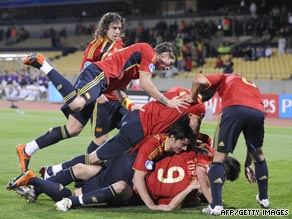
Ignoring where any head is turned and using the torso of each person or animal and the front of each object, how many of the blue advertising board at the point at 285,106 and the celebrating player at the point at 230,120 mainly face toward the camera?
1

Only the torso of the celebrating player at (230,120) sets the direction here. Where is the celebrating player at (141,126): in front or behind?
in front

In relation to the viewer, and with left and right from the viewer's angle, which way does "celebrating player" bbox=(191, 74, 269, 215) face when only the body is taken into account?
facing away from the viewer and to the left of the viewer

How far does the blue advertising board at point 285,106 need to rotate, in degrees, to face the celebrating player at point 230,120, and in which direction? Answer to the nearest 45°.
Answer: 0° — it already faces them

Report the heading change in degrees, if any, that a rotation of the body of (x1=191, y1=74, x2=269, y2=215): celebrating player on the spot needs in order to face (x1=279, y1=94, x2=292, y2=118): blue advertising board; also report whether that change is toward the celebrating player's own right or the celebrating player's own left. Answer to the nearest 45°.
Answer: approximately 45° to the celebrating player's own right

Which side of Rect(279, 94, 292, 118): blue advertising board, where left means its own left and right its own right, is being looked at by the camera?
front

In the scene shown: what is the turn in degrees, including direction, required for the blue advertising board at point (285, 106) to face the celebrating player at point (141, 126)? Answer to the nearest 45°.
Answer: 0° — it already faces them
